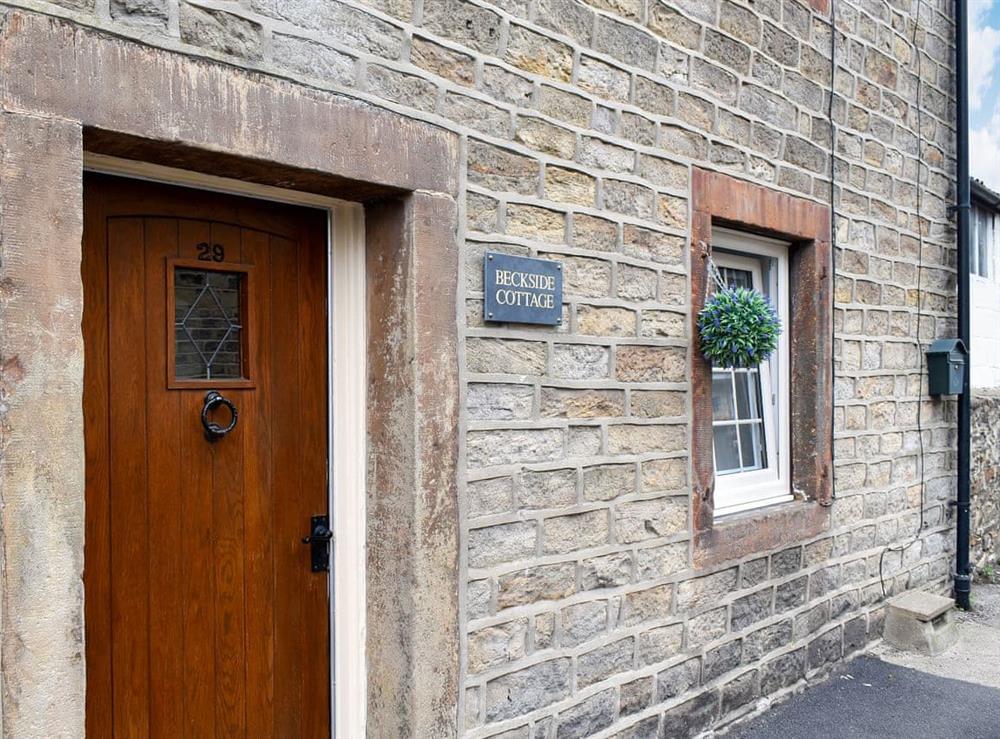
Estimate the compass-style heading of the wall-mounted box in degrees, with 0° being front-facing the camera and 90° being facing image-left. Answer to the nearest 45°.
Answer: approximately 315°

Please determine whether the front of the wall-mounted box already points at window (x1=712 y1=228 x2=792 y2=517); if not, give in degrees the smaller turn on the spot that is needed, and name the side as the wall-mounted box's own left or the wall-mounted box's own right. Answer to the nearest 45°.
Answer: approximately 90° to the wall-mounted box's own right

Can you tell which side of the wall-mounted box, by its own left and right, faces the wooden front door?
right

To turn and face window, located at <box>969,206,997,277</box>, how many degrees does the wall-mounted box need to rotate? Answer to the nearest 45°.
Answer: approximately 135° to its left

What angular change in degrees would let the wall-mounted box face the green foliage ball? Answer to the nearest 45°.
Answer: approximately 45° to its right
